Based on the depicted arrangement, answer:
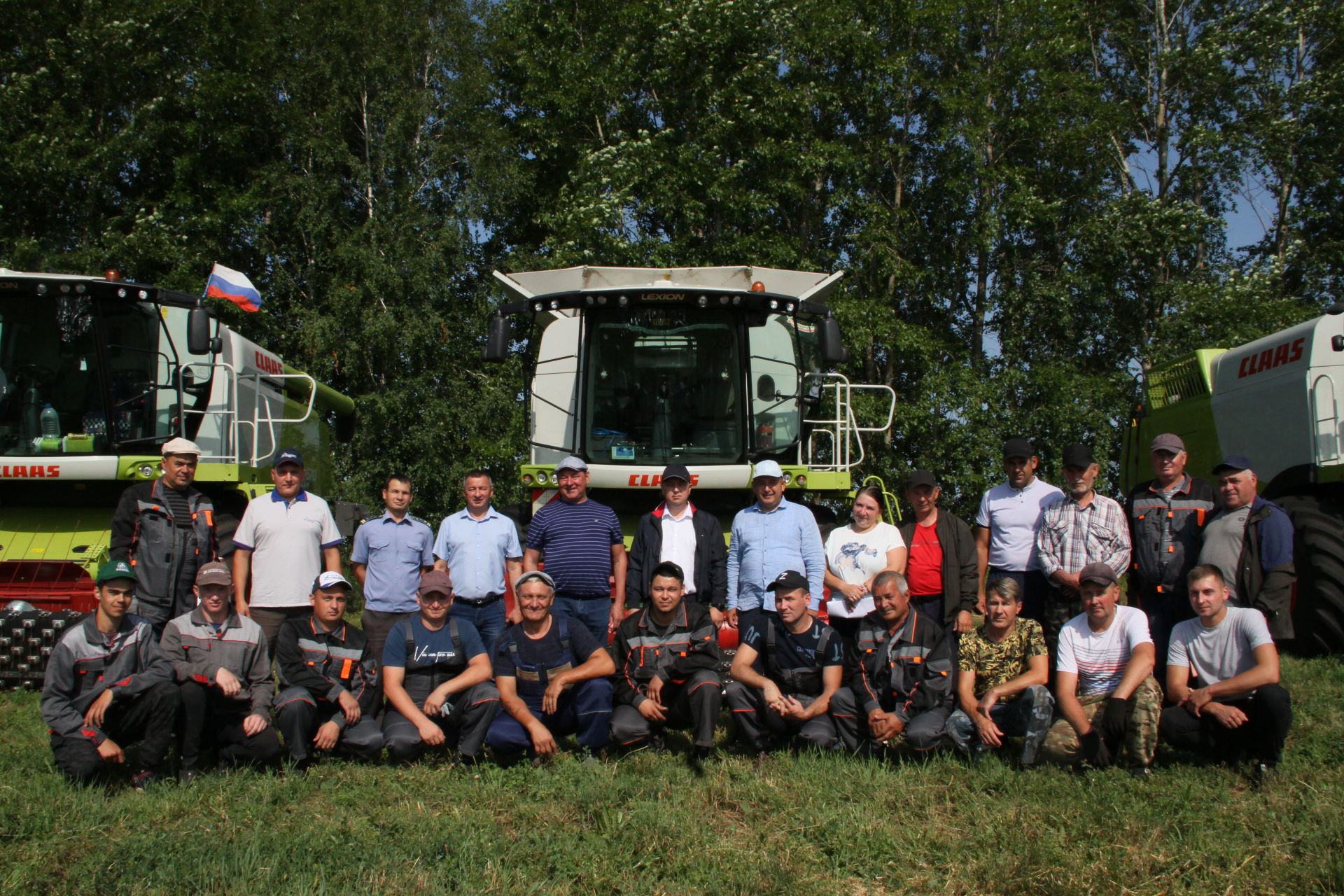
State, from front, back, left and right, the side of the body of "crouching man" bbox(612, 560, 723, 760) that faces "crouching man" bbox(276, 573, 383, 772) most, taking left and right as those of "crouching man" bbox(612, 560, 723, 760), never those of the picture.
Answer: right

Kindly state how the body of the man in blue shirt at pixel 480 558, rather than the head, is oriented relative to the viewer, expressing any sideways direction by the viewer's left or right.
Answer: facing the viewer

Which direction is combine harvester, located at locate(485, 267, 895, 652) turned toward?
toward the camera

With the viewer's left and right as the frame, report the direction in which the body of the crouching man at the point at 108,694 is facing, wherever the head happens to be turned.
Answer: facing the viewer and to the right of the viewer

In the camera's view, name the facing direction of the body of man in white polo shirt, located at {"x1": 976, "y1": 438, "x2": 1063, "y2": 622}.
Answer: toward the camera

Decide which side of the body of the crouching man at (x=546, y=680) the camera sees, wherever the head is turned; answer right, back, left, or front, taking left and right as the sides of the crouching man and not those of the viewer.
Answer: front

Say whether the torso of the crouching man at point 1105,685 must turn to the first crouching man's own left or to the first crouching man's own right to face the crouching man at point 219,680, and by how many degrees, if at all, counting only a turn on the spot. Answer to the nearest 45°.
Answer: approximately 90° to the first crouching man's own right

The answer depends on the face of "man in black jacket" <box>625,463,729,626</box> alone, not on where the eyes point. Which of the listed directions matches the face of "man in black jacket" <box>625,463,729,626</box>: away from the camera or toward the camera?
toward the camera

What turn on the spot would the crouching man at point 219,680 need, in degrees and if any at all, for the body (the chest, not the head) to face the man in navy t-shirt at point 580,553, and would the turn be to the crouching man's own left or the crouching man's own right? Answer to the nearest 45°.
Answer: approximately 90° to the crouching man's own left

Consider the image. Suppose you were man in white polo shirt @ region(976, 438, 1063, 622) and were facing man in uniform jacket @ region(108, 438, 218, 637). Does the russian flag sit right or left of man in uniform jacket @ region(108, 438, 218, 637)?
right

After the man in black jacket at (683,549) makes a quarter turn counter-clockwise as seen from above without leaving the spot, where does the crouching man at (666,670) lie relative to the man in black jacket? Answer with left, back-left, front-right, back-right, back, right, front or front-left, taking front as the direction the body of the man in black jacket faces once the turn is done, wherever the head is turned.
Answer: right

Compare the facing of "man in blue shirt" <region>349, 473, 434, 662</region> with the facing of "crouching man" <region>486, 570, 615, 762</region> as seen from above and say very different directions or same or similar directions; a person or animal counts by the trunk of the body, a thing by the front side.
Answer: same or similar directions
